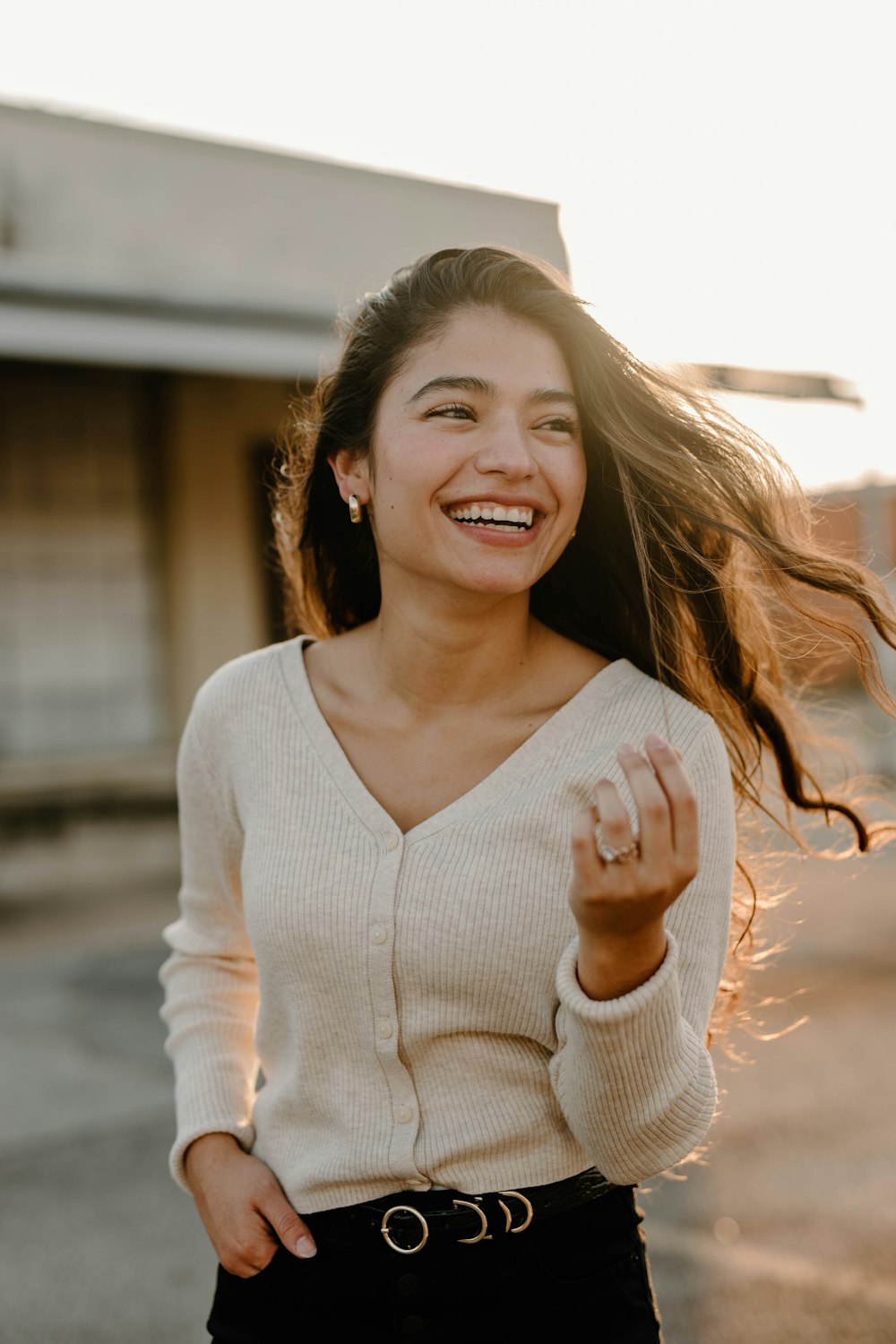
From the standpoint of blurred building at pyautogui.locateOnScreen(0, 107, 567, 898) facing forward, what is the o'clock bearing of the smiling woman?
The smiling woman is roughly at 1 o'clock from the blurred building.

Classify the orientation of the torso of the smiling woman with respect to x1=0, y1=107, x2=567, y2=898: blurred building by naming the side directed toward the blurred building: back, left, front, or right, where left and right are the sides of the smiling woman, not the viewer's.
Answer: back

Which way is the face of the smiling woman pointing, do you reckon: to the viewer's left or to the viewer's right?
to the viewer's right

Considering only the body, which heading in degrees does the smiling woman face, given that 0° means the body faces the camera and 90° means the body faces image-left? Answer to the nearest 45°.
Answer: approximately 0°

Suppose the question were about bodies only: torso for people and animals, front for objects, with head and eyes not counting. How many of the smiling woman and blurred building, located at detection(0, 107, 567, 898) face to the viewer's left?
0

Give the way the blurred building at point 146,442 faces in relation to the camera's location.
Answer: facing the viewer and to the right of the viewer
